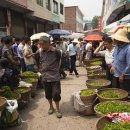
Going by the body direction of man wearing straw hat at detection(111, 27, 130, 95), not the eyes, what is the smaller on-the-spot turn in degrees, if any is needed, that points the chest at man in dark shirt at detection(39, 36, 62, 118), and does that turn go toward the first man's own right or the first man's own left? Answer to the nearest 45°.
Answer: approximately 45° to the first man's own right

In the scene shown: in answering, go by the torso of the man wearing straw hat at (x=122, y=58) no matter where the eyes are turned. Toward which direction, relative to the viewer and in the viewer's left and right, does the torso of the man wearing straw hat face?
facing the viewer and to the left of the viewer

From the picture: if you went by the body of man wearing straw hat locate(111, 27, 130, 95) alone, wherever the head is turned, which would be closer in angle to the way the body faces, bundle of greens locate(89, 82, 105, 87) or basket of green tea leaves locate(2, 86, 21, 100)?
the basket of green tea leaves

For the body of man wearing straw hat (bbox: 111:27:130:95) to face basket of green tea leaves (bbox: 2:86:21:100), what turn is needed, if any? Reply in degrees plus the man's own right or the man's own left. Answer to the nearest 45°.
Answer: approximately 45° to the man's own right

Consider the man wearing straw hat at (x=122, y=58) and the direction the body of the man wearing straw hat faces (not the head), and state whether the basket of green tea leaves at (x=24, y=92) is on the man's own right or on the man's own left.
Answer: on the man's own right

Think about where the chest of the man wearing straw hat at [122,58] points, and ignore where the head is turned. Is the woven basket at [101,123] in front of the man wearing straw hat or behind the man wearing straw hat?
in front

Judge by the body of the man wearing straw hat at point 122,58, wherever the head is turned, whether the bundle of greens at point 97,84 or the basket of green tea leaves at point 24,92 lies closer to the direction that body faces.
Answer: the basket of green tea leaves

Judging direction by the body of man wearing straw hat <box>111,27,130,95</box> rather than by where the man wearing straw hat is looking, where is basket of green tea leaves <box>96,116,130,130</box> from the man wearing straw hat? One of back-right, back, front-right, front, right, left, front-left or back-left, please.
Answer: front-left
